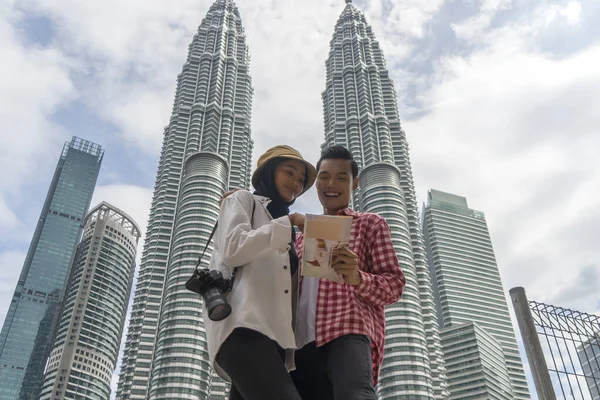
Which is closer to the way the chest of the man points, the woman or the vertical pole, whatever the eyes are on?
the woman

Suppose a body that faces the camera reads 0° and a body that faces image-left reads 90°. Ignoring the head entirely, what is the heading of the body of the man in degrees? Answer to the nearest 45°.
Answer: approximately 45°

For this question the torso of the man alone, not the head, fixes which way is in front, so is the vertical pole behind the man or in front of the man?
behind
